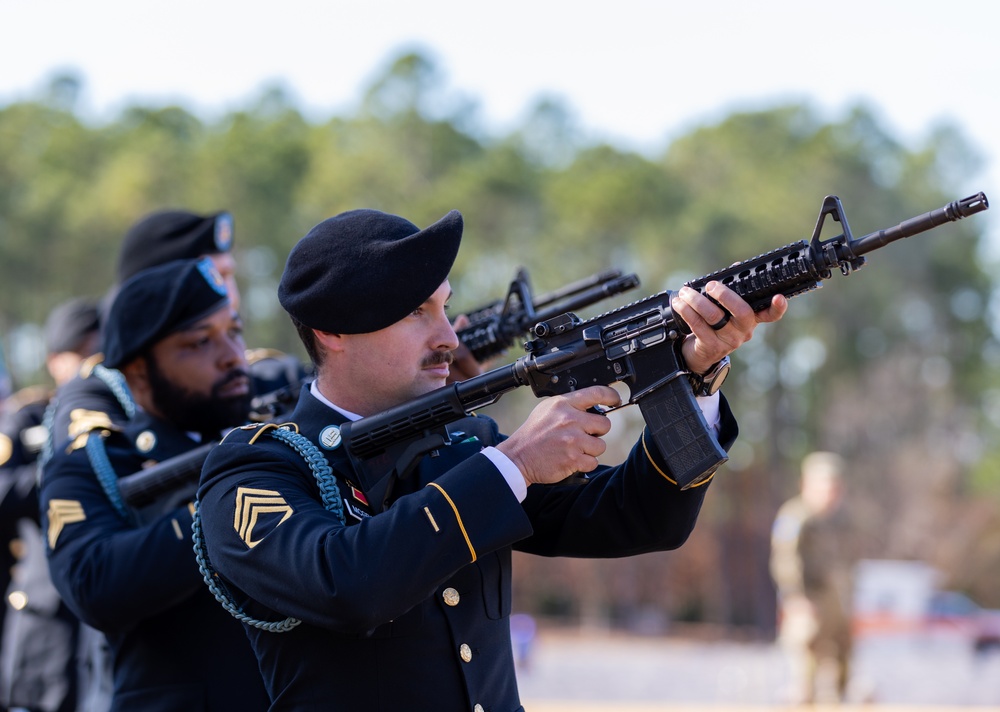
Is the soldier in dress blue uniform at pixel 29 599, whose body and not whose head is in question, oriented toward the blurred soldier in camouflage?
no

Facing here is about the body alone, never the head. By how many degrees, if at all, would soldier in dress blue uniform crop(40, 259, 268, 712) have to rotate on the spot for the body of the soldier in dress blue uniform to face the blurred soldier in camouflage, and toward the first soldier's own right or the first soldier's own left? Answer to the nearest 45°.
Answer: approximately 90° to the first soldier's own left

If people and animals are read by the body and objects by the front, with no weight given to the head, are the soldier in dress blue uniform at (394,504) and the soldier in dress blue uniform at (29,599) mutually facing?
no

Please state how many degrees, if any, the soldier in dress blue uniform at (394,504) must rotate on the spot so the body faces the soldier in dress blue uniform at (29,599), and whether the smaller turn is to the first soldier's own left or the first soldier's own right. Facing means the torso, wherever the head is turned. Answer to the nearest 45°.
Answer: approximately 180°

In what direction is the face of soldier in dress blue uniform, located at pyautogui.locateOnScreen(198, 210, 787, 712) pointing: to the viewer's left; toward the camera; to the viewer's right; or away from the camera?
to the viewer's right

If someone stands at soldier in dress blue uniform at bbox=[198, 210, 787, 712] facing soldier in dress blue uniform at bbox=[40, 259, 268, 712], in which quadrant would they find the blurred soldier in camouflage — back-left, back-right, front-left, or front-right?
front-right

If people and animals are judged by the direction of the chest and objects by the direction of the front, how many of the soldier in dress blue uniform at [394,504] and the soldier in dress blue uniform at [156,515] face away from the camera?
0

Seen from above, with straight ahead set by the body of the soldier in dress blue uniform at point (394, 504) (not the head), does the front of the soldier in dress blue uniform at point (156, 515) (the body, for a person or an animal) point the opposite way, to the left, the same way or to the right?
the same way

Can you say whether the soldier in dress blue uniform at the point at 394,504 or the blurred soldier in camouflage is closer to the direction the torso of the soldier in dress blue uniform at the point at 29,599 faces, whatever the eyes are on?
the soldier in dress blue uniform

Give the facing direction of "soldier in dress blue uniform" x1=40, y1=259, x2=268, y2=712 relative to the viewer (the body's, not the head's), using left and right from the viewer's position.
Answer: facing the viewer and to the right of the viewer

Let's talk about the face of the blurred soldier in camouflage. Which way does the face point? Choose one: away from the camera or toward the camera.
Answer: toward the camera

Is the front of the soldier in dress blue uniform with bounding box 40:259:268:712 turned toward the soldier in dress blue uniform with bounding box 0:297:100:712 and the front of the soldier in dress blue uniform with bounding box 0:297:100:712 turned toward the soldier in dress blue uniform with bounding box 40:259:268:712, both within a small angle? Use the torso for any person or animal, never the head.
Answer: no

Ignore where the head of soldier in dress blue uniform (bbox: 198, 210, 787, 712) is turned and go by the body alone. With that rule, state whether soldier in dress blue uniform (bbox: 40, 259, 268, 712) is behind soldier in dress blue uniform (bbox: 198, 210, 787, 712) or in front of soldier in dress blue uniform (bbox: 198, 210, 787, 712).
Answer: behind

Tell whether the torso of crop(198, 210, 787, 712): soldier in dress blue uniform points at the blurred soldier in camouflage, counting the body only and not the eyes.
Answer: no
